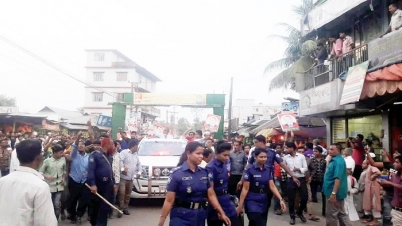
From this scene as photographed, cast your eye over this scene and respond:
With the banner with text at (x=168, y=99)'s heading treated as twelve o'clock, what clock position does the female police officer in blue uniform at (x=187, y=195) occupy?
The female police officer in blue uniform is roughly at 12 o'clock from the banner with text.

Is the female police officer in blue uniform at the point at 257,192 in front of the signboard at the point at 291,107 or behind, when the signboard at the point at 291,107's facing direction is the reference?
in front

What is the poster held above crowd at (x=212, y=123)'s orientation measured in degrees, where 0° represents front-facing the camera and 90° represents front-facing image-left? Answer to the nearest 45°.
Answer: approximately 0°

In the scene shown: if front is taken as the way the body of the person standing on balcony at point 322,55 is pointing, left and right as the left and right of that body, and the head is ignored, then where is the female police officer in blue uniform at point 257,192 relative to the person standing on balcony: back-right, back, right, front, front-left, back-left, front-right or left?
left

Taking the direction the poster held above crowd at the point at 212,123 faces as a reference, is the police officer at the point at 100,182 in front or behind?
in front
